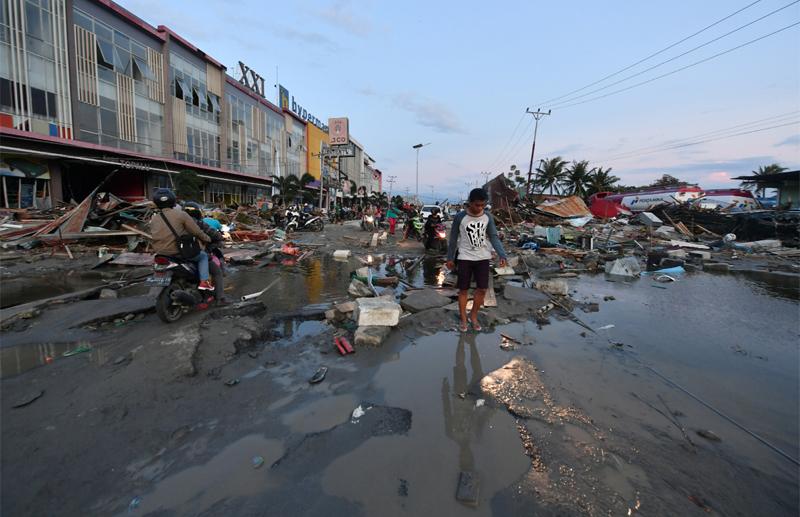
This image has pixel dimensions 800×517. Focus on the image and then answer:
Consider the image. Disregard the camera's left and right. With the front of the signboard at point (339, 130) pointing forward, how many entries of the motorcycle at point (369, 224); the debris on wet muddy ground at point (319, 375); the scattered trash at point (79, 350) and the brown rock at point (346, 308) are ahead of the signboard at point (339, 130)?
4

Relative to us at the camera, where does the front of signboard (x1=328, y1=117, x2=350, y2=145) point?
facing the viewer

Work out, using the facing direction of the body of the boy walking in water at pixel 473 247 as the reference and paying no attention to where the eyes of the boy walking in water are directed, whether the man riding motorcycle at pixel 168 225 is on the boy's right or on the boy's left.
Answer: on the boy's right

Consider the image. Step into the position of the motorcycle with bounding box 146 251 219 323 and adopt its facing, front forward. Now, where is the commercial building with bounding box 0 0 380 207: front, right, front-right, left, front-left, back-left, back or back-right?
front-left

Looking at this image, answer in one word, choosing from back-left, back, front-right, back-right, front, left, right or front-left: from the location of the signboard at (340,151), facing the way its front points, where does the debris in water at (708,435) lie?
front

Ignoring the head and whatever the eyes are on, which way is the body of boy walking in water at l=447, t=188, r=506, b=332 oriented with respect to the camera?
toward the camera

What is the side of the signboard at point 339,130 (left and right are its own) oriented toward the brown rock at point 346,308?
front

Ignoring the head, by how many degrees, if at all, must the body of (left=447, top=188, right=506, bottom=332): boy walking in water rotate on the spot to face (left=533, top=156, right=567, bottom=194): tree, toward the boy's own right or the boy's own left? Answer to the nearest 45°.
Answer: approximately 180°

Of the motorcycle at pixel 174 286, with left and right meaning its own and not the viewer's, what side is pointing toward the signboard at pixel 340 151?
front

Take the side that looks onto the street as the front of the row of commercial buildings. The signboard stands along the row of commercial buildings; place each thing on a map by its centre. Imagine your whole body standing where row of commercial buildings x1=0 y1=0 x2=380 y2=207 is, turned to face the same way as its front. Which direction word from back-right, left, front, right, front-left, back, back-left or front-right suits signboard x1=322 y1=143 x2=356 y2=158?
left

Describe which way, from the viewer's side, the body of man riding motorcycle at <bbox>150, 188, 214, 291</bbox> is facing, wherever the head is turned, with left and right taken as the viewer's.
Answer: facing away from the viewer and to the right of the viewer

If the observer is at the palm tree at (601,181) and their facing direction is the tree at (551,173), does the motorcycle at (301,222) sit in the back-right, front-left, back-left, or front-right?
front-left

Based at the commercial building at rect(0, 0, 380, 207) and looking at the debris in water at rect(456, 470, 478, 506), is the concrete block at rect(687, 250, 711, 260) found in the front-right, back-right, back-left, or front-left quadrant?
front-left

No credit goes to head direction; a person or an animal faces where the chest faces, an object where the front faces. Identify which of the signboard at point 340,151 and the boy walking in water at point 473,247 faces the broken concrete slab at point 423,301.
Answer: the signboard

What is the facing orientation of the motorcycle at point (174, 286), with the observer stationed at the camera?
facing away from the viewer and to the right of the viewer
